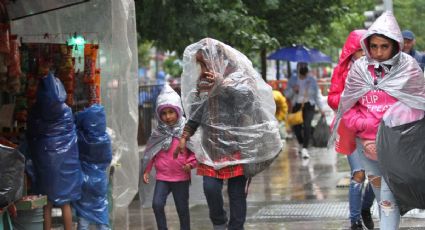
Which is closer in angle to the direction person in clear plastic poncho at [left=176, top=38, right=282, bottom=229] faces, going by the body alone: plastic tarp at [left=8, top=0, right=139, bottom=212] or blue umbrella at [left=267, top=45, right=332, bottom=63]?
the plastic tarp

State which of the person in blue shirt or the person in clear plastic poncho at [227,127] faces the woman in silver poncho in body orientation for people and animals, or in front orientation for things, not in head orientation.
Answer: the person in blue shirt

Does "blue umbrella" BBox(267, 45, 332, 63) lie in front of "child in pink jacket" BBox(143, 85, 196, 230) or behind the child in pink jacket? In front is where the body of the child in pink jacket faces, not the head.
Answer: behind

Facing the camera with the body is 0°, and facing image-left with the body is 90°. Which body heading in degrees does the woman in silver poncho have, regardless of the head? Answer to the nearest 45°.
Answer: approximately 0°

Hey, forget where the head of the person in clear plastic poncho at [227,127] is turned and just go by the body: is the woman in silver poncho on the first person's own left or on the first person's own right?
on the first person's own left

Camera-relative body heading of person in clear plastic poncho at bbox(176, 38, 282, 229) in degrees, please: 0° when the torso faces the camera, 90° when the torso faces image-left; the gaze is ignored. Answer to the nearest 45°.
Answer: approximately 45°

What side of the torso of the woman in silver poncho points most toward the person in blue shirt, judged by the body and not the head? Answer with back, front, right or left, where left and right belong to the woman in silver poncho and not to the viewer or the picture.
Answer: back

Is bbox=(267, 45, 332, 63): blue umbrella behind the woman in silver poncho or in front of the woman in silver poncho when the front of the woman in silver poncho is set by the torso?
behind

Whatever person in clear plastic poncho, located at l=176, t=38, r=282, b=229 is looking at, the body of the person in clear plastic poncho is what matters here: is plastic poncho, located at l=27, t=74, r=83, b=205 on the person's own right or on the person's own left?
on the person's own right
